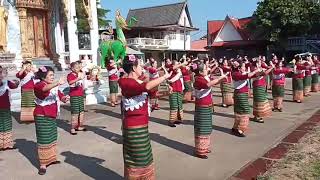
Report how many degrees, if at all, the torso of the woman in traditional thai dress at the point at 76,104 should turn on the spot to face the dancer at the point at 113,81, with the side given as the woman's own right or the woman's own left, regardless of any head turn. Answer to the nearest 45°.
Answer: approximately 135° to the woman's own left
